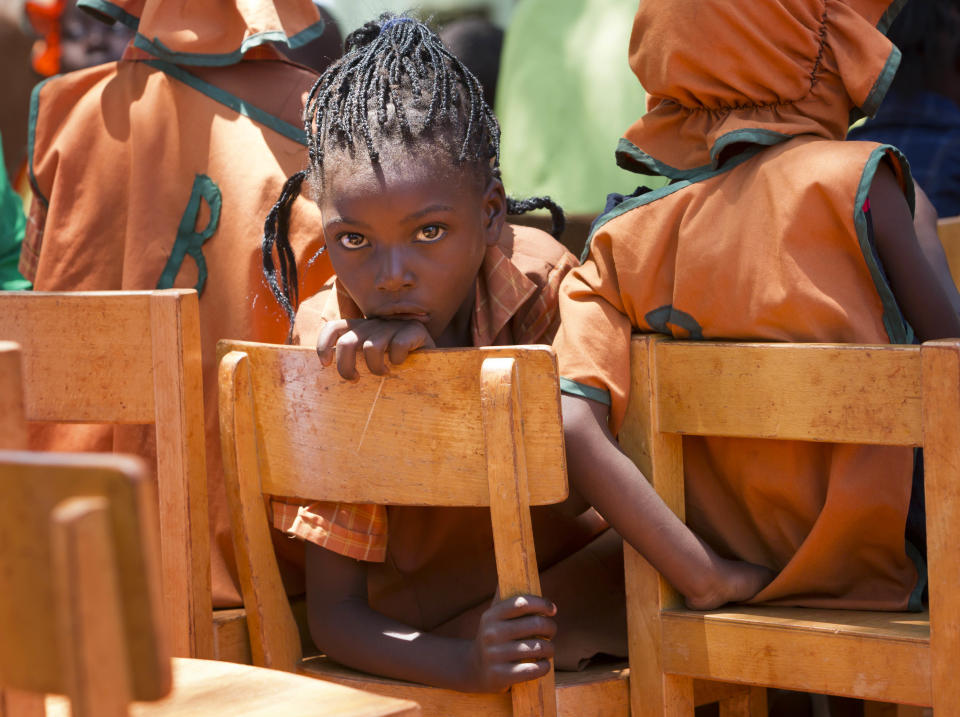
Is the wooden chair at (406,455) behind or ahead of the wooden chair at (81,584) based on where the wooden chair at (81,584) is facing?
ahead

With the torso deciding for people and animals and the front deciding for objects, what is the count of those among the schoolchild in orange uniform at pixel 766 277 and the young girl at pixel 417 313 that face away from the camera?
1

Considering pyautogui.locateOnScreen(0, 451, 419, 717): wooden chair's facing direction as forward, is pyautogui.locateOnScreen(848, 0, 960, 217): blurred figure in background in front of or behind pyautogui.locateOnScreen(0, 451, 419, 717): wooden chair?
in front

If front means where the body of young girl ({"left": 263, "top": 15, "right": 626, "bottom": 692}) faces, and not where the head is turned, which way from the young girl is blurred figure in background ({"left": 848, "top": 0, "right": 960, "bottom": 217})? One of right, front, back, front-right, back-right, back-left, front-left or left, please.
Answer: back-left

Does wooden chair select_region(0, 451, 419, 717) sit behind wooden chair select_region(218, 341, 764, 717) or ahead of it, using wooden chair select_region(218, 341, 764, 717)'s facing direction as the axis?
behind

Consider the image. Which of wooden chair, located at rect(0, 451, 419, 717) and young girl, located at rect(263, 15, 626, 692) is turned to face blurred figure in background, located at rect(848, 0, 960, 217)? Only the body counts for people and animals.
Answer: the wooden chair

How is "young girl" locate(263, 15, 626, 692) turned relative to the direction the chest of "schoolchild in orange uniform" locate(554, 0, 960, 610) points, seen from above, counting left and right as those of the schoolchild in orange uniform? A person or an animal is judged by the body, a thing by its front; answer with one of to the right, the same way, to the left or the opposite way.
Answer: the opposite way

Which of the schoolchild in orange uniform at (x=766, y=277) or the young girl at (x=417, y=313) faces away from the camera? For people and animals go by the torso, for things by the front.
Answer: the schoolchild in orange uniform

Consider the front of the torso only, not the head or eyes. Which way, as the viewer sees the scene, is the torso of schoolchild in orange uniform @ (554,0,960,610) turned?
away from the camera

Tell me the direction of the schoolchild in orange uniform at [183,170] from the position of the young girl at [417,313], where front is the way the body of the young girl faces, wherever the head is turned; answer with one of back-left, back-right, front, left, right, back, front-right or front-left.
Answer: back-right

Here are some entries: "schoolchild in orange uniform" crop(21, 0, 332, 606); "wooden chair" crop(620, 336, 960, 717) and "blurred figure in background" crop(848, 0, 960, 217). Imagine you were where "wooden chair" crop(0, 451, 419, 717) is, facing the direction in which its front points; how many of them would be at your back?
0

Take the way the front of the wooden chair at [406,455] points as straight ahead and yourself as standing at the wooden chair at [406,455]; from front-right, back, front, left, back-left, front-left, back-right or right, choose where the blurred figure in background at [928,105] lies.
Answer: front

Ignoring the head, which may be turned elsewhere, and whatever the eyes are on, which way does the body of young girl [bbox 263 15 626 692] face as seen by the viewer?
toward the camera

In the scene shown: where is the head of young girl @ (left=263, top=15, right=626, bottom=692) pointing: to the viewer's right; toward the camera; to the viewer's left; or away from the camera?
toward the camera
